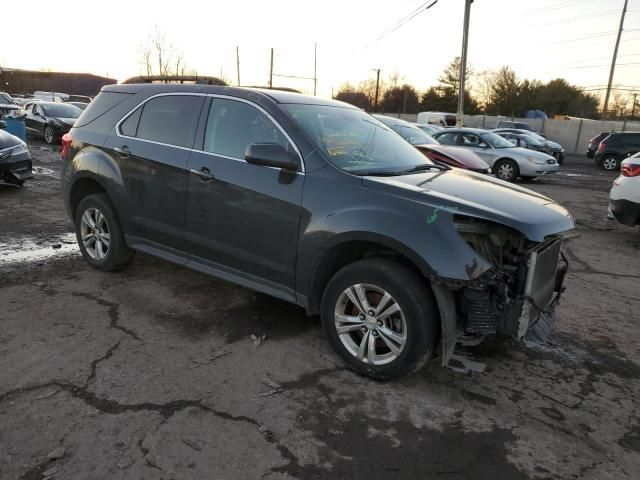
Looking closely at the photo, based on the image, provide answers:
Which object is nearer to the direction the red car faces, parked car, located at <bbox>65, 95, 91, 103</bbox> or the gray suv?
the gray suv

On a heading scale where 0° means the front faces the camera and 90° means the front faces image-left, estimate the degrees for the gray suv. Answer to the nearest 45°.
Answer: approximately 315°

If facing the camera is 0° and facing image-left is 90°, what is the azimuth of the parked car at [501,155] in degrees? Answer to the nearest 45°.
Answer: approximately 315°

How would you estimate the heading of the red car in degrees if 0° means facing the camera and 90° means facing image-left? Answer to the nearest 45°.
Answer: approximately 315°

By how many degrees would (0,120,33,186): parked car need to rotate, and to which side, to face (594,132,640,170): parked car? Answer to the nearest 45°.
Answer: approximately 45° to its left
